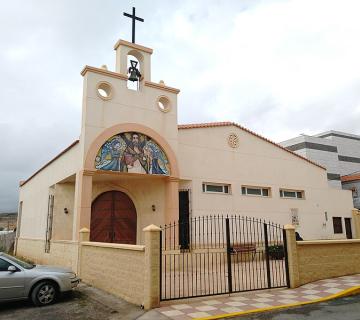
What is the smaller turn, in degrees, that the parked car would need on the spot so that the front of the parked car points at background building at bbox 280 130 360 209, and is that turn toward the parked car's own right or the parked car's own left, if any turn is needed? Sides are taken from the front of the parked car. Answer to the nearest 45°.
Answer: approximately 45° to the parked car's own left

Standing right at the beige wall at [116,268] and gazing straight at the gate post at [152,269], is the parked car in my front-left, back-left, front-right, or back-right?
back-right

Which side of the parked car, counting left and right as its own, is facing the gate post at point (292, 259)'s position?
front

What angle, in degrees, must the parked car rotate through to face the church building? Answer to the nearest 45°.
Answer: approximately 45° to its left

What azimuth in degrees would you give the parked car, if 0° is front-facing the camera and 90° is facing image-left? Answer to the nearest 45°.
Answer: approximately 270°

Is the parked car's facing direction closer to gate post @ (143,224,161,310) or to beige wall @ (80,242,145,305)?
the beige wall

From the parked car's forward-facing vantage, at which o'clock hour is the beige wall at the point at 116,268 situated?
The beige wall is roughly at 12 o'clock from the parked car.

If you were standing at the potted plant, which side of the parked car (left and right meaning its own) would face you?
front

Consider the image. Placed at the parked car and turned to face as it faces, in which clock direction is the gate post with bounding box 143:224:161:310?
The gate post is roughly at 1 o'clock from the parked car.
